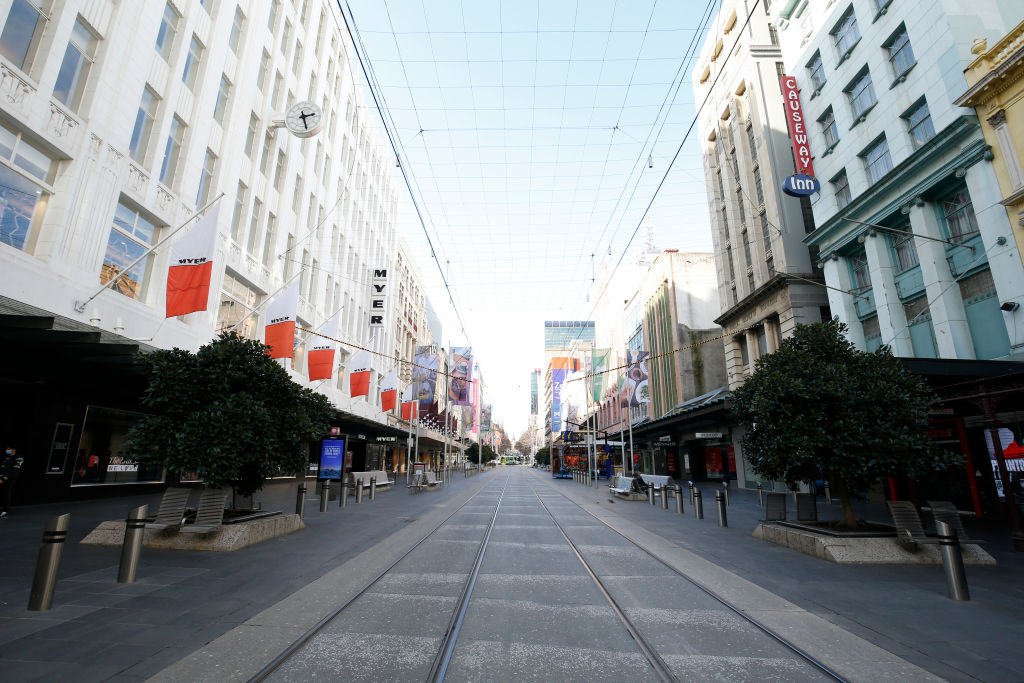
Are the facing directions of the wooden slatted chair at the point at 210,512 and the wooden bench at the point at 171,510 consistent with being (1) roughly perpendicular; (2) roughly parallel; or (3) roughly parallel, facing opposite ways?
roughly parallel

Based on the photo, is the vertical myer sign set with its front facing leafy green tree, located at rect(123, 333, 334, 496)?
yes

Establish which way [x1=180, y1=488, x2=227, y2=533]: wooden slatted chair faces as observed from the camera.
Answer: facing the viewer and to the left of the viewer

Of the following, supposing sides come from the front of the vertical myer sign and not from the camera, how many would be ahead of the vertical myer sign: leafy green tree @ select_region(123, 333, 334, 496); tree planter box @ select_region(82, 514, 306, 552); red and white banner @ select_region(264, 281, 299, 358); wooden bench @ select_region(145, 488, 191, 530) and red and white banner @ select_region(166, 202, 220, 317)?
5

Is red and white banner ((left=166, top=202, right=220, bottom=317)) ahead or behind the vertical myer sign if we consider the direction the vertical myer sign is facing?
ahead

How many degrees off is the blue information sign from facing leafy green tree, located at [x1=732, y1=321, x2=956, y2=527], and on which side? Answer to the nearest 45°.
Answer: approximately 45° to its left

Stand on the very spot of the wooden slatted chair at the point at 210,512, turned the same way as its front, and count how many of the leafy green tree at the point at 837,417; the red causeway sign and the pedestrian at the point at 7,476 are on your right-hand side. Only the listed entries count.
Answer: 1

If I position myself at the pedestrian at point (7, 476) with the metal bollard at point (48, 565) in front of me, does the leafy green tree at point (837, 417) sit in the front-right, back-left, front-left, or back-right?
front-left

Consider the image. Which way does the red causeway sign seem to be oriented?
toward the camera

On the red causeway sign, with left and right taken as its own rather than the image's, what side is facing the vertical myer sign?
right

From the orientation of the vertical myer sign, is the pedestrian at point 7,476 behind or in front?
in front

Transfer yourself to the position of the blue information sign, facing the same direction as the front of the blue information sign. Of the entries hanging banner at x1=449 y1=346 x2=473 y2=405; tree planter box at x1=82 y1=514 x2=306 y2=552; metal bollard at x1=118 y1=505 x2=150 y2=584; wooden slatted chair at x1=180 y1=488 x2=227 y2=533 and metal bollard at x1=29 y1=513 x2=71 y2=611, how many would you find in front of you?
4

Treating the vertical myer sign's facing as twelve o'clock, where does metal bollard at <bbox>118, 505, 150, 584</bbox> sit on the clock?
The metal bollard is roughly at 12 o'clock from the vertical myer sign.

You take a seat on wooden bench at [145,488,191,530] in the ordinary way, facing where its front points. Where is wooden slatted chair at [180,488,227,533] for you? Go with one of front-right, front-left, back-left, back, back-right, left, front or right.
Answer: left

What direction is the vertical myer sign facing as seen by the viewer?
toward the camera
